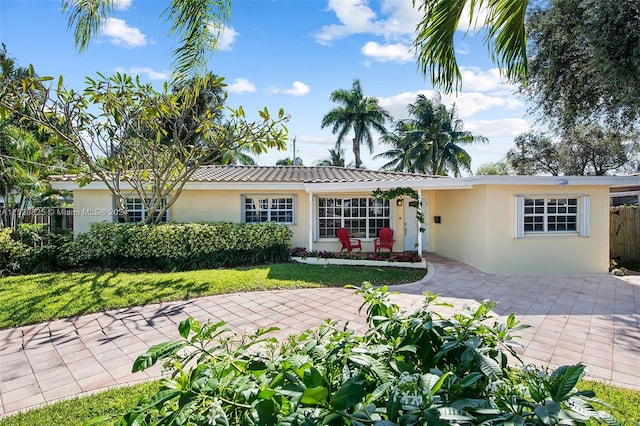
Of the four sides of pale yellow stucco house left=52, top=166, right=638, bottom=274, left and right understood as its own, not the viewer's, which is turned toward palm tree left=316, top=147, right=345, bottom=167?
back

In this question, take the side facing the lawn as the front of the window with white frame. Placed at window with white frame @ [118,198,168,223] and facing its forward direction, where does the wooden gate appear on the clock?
The wooden gate is roughly at 10 o'clock from the window with white frame.

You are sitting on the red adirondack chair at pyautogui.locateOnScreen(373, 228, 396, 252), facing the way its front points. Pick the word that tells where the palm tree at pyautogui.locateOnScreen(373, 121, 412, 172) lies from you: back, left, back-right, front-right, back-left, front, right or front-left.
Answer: back-right

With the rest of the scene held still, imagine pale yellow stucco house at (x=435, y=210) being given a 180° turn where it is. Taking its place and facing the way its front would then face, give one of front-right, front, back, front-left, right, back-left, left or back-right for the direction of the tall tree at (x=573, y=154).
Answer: front-right

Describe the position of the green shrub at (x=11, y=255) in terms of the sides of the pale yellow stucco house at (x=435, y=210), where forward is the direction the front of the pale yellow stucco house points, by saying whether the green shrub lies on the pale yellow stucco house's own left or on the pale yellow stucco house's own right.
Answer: on the pale yellow stucco house's own right

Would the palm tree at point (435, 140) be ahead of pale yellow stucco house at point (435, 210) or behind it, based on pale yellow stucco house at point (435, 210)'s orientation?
behind

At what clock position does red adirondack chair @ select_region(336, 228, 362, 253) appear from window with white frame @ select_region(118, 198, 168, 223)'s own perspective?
The red adirondack chair is roughly at 10 o'clock from the window with white frame.

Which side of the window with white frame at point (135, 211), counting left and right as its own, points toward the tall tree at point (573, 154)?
left

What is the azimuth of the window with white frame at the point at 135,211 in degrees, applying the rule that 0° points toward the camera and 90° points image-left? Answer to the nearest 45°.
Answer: approximately 0°

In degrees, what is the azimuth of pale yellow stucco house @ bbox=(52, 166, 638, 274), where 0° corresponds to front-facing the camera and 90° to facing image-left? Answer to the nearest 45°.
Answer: approximately 0°

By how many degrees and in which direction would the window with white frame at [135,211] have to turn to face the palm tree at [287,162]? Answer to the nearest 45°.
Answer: approximately 135° to its left

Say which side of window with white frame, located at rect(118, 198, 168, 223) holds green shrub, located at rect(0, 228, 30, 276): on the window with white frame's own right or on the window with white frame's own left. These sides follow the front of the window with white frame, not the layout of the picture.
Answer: on the window with white frame's own right
